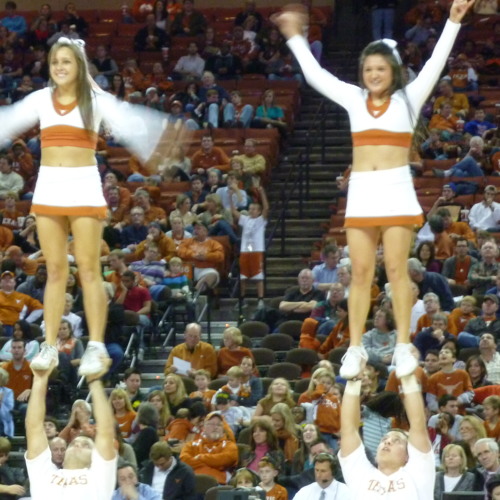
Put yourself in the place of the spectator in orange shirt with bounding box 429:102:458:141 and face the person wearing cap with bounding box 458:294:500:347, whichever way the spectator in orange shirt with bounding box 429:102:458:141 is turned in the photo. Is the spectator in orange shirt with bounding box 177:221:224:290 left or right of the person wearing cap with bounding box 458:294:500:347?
right

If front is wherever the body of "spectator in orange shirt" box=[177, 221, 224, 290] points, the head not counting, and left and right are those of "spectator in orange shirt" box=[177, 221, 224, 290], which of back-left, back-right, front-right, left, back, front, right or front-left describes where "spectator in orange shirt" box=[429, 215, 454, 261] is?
left

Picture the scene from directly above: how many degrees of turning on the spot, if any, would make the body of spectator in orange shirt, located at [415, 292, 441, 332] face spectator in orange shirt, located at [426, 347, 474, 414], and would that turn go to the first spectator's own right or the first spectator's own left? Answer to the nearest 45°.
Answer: approximately 45° to the first spectator's own left

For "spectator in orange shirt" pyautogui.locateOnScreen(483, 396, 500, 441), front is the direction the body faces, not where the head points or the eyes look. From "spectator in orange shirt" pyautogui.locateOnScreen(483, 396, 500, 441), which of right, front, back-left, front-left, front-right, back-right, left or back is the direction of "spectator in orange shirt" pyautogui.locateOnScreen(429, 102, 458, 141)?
back-right

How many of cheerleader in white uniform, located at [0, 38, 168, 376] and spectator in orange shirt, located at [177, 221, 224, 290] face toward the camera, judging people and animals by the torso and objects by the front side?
2

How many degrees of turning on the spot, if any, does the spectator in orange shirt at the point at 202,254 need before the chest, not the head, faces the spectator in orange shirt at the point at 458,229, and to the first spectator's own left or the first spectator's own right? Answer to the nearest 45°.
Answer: approximately 90° to the first spectator's own left
